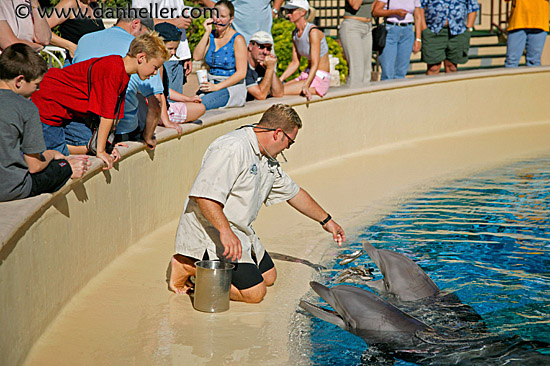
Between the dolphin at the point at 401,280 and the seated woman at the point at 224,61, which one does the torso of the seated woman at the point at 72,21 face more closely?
the dolphin

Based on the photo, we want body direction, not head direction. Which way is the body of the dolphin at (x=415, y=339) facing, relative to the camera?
to the viewer's left

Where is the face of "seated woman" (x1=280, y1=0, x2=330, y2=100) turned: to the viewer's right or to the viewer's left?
to the viewer's left

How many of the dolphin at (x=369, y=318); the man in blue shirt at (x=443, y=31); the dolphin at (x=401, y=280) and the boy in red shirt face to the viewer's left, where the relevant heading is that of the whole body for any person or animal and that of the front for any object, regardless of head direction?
2

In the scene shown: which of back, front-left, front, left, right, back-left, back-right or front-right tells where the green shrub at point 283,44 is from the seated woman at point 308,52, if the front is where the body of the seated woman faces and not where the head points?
back-right

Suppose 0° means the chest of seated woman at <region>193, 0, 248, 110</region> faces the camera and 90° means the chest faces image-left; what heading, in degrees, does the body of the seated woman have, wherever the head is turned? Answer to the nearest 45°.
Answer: approximately 45°

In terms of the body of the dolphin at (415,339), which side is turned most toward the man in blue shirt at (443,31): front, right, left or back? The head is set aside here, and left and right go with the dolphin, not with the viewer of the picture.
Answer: right

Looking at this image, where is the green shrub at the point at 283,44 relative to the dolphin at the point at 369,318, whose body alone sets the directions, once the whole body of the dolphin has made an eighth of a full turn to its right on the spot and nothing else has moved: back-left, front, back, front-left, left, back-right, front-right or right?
front-right

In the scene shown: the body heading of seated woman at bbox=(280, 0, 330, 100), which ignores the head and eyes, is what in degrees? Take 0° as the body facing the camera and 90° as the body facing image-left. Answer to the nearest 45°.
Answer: approximately 45°

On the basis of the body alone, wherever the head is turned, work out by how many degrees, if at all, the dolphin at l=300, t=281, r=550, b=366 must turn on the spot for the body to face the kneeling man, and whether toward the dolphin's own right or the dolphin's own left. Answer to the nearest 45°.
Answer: approximately 45° to the dolphin's own right

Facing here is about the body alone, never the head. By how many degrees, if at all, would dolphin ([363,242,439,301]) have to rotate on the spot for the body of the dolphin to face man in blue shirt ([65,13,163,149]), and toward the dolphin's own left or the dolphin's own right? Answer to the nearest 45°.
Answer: approximately 45° to the dolphin's own right

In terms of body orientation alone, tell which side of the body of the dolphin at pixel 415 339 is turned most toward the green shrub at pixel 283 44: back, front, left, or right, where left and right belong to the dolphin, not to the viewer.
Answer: right
